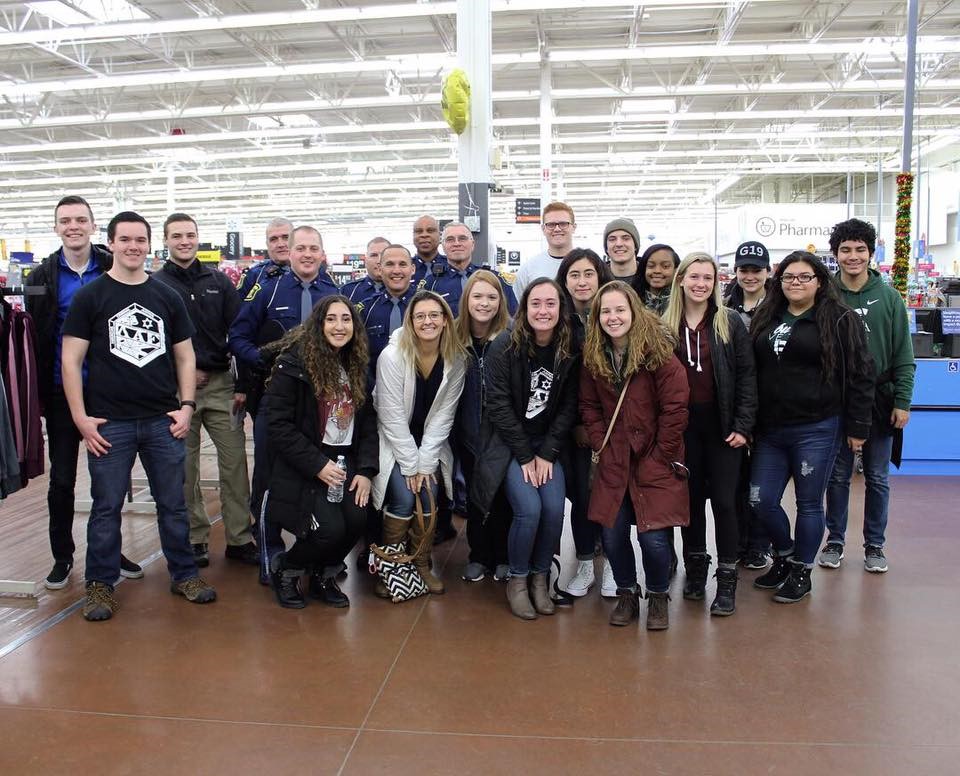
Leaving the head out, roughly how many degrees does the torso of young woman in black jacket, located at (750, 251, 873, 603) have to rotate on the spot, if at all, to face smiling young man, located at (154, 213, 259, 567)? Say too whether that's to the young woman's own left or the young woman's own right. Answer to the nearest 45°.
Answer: approximately 45° to the young woman's own right

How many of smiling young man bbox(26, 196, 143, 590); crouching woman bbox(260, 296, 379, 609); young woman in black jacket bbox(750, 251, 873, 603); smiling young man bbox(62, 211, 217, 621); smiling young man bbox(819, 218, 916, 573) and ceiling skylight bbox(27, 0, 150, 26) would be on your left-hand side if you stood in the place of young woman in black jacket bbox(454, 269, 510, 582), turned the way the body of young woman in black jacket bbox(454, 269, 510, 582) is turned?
2

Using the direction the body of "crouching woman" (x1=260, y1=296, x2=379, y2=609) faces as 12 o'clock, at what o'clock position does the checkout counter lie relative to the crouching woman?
The checkout counter is roughly at 10 o'clock from the crouching woman.

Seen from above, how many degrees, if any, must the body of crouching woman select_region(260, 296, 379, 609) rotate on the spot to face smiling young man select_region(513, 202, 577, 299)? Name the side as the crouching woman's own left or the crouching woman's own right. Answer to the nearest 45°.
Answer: approximately 90° to the crouching woman's own left

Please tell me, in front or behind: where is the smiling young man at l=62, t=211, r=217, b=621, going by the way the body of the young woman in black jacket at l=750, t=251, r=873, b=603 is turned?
in front

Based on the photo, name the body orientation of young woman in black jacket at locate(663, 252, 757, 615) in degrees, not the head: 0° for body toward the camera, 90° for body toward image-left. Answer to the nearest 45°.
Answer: approximately 45°

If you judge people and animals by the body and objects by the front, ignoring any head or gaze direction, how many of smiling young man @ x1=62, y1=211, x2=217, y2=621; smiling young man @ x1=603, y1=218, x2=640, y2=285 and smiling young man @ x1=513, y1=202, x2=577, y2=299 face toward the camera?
3

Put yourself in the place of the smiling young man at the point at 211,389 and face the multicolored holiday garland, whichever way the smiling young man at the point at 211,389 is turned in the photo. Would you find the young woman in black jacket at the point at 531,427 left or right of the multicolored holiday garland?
right

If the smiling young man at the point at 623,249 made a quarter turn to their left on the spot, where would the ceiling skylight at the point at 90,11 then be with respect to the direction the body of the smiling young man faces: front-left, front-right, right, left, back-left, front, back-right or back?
back-left

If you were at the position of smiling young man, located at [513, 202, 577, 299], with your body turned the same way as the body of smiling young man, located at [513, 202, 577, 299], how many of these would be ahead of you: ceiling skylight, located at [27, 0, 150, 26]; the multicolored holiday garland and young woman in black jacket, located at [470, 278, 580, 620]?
1
